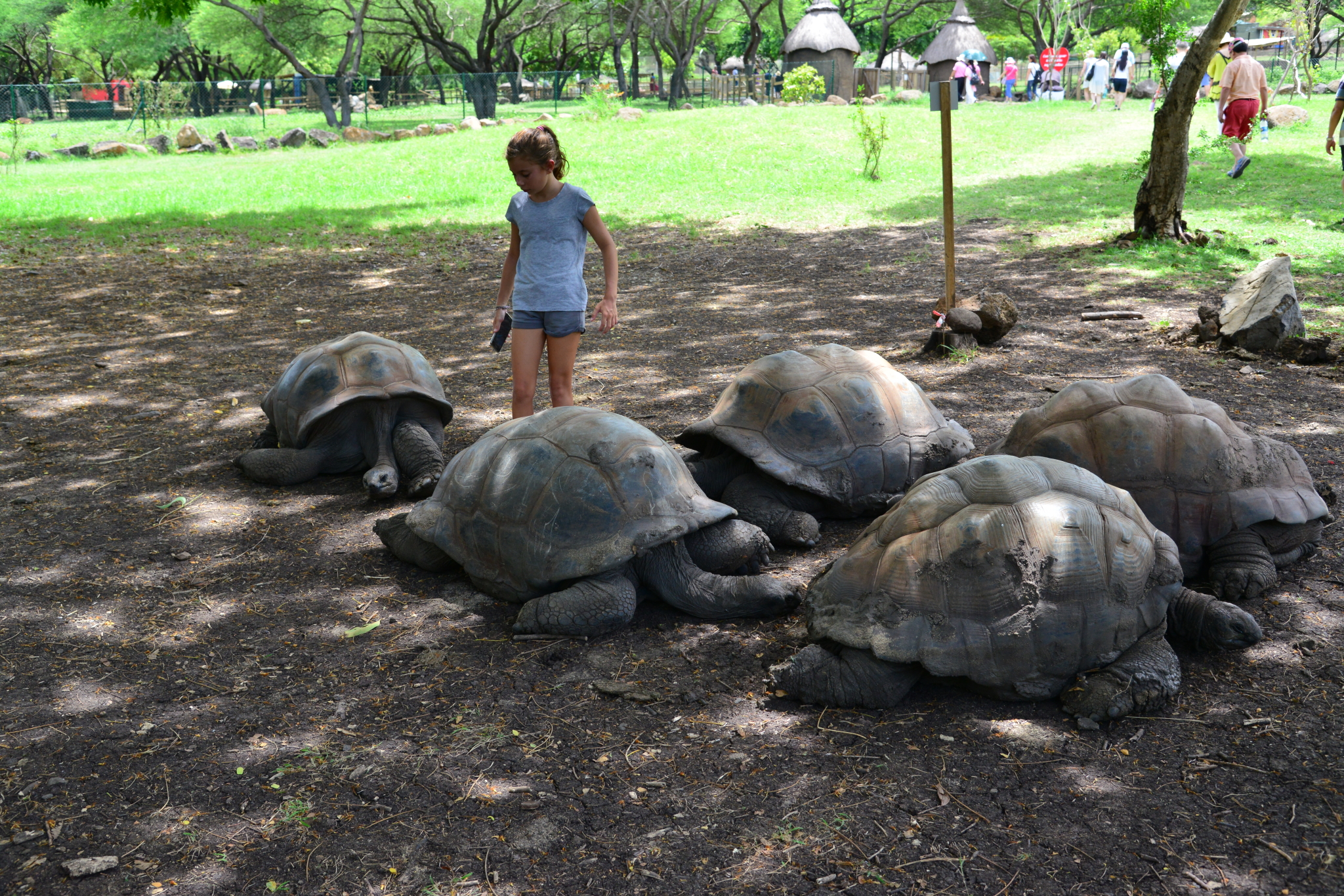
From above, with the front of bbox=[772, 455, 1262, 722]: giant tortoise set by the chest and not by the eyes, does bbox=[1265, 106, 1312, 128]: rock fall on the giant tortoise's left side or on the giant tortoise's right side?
on the giant tortoise's left side

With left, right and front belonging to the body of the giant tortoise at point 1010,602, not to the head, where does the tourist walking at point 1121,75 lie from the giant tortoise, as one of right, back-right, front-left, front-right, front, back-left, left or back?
left

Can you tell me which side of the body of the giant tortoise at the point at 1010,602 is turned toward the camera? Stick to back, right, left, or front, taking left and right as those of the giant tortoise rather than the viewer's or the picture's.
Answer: right

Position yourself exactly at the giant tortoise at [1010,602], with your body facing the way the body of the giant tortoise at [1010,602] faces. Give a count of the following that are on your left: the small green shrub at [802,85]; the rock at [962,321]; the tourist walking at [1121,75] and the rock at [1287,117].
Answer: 4

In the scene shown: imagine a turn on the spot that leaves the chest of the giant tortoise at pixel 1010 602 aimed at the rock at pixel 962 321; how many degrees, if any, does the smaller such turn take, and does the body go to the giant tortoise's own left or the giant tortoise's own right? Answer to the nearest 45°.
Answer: approximately 90° to the giant tortoise's own left

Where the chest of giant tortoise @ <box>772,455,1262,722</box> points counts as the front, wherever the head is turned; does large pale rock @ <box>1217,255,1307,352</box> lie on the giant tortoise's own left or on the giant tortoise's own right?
on the giant tortoise's own left

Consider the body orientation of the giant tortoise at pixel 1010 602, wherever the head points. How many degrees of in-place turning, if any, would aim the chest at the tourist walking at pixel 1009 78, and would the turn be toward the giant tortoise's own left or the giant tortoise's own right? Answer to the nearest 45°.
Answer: approximately 90° to the giant tortoise's own left

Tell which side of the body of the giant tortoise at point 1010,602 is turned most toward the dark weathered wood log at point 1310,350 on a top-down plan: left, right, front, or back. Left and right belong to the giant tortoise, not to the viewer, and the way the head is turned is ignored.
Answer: left

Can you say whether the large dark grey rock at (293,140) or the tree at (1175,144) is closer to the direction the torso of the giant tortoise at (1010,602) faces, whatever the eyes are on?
the tree
